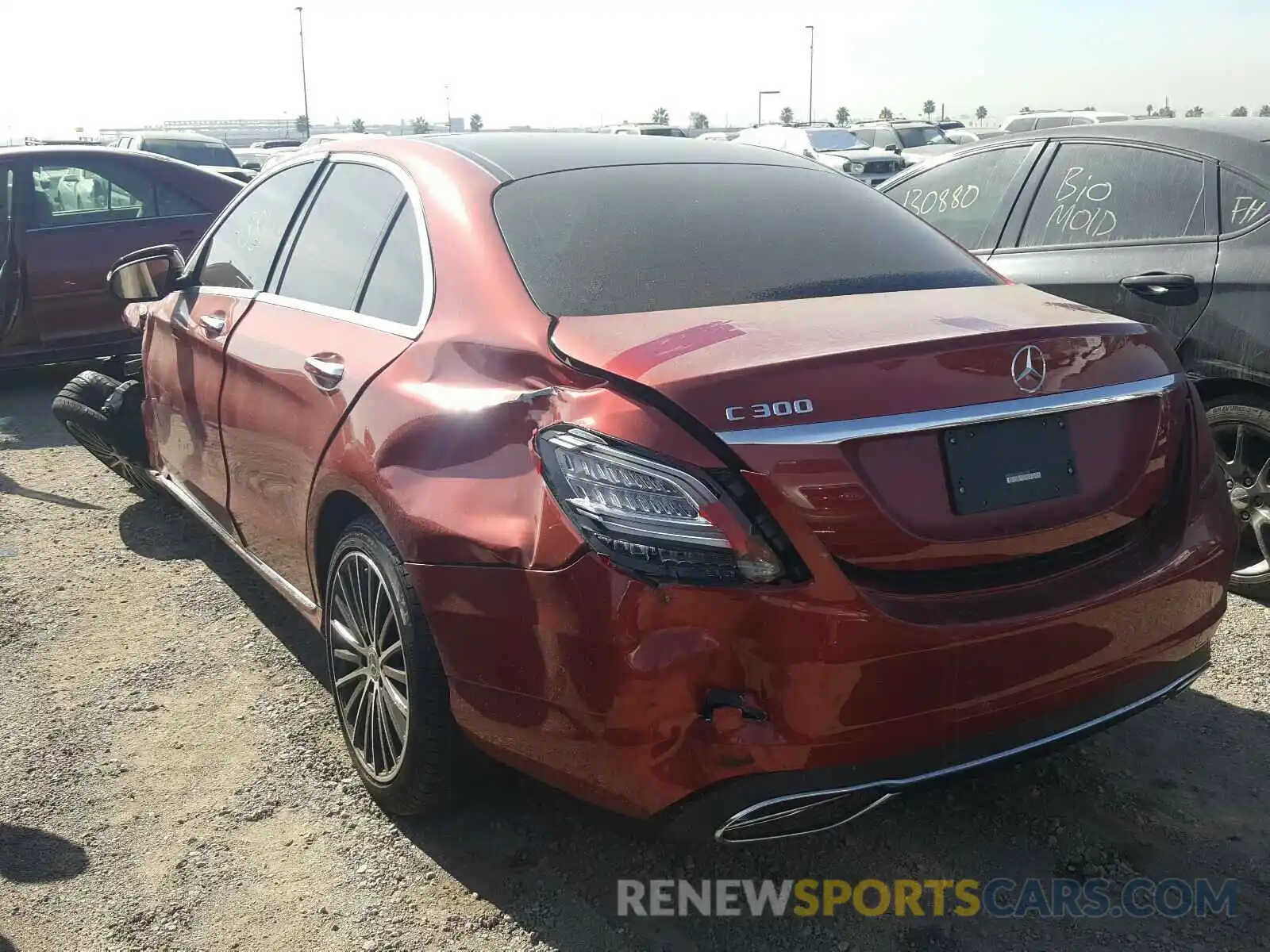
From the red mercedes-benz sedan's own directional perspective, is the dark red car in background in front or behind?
in front

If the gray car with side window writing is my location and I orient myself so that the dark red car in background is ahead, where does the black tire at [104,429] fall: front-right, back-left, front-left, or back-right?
front-left

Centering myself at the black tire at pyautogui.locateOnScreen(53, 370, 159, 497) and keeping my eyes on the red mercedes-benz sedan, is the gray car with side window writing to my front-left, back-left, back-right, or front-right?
front-left

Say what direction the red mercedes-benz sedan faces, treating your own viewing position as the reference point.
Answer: facing away from the viewer and to the left of the viewer

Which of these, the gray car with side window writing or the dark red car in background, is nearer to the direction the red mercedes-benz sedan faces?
the dark red car in background

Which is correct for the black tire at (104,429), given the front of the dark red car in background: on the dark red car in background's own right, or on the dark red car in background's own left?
on the dark red car in background's own left

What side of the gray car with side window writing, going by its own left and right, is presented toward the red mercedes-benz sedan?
left

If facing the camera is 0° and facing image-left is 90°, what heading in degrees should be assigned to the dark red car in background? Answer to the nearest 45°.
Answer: approximately 90°

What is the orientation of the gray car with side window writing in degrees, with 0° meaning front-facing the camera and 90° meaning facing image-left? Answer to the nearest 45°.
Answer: approximately 90°

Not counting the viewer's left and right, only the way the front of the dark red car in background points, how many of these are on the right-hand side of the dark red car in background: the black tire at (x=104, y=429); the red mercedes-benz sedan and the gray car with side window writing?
0
